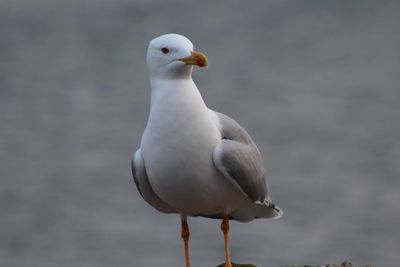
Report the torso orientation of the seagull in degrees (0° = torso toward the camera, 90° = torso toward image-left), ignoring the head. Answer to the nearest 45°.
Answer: approximately 45°
